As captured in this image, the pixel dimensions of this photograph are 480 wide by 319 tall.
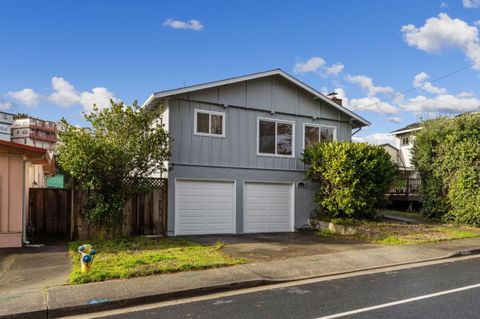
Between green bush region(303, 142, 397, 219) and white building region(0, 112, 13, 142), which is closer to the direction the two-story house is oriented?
the green bush

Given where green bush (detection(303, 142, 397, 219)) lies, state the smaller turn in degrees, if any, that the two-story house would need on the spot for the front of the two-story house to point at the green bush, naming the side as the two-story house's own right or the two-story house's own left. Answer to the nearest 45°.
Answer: approximately 45° to the two-story house's own left

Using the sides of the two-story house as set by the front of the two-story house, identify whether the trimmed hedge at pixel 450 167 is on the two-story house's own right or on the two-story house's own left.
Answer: on the two-story house's own left

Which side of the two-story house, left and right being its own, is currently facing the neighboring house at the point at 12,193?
right

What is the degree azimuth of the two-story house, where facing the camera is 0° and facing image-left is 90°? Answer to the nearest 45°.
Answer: approximately 315°

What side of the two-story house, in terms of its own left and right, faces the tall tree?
right

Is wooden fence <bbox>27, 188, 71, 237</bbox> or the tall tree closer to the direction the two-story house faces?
the tall tree

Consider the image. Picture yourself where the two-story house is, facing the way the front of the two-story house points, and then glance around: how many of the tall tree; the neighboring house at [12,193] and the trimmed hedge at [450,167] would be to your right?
2

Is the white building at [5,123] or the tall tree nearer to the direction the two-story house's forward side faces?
the tall tree
